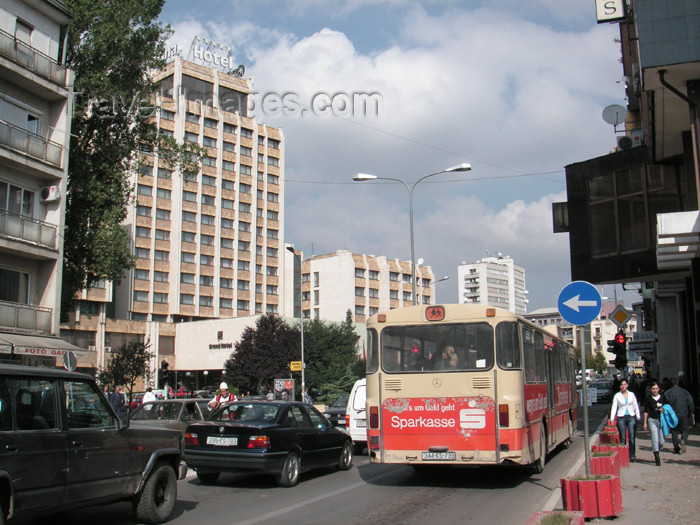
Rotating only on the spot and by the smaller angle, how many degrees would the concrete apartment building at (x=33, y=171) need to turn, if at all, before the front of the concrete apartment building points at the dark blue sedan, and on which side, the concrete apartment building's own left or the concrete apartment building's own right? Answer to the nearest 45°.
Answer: approximately 45° to the concrete apartment building's own right

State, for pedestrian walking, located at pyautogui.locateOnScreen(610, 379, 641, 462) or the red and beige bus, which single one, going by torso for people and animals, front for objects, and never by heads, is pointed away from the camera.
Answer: the red and beige bus

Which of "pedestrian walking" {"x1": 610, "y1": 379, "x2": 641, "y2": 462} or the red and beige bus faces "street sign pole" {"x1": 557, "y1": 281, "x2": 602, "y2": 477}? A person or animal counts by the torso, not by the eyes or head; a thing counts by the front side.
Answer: the pedestrian walking

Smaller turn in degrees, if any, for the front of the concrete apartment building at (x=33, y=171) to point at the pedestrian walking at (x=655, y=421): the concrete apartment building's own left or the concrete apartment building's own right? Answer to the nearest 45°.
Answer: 0° — it already faces them

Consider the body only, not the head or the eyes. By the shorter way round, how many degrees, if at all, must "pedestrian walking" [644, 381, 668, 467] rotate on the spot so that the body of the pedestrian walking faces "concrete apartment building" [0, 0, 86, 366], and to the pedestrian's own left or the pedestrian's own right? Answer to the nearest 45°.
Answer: approximately 90° to the pedestrian's own right

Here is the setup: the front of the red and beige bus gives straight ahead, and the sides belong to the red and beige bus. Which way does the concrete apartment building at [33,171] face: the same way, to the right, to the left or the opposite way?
to the right

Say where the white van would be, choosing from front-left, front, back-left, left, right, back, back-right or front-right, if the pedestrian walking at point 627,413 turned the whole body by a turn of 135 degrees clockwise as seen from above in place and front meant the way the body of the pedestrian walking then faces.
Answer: front-left

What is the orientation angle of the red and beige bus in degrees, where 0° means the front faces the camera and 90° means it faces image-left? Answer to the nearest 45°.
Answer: approximately 180°

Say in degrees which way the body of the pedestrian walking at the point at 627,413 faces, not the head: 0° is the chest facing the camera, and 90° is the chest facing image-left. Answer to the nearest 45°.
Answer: approximately 0°

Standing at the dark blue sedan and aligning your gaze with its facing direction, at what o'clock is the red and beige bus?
The red and beige bus is roughly at 2 o'clock from the dark blue sedan.

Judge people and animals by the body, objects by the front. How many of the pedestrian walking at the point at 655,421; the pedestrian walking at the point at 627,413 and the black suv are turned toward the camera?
2

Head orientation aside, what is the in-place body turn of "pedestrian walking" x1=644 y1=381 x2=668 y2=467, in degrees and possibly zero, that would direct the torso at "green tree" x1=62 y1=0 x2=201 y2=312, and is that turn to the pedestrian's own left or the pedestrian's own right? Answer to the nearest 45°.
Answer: approximately 90° to the pedestrian's own right

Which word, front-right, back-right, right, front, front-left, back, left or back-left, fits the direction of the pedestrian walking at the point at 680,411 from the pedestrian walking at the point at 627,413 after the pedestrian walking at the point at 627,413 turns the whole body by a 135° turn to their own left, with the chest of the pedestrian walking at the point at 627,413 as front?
front

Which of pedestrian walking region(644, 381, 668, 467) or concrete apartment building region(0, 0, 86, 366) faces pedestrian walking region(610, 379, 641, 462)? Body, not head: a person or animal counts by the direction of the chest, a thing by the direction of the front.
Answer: the concrete apartment building
